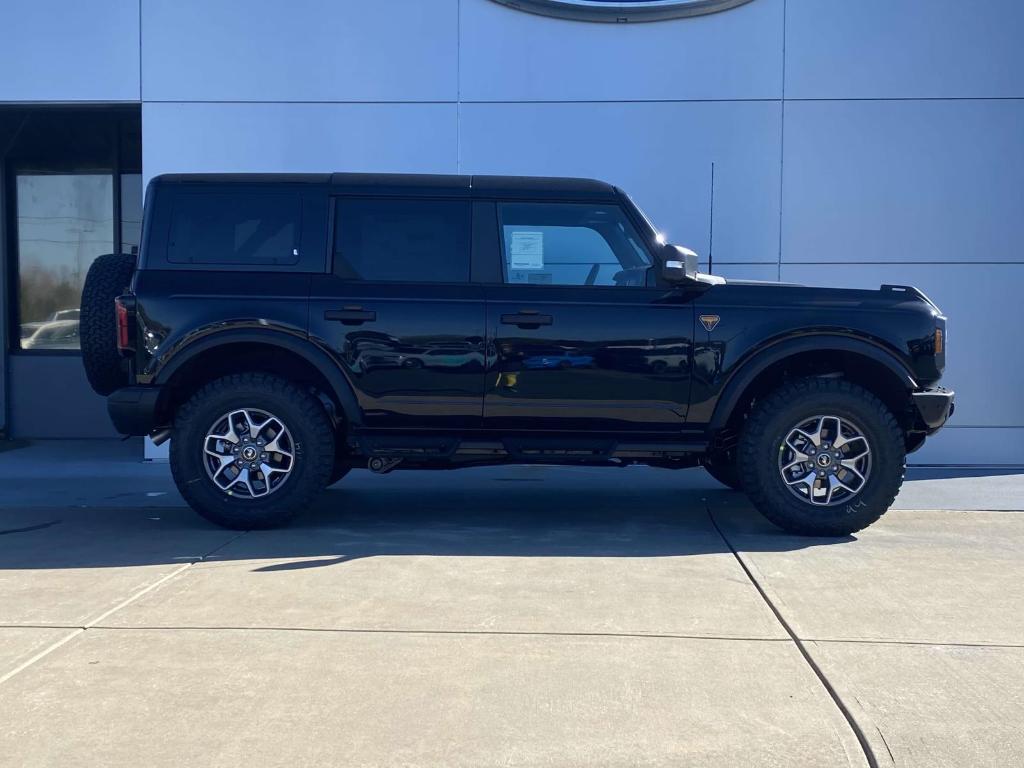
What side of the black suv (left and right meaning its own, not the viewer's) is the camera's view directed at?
right
